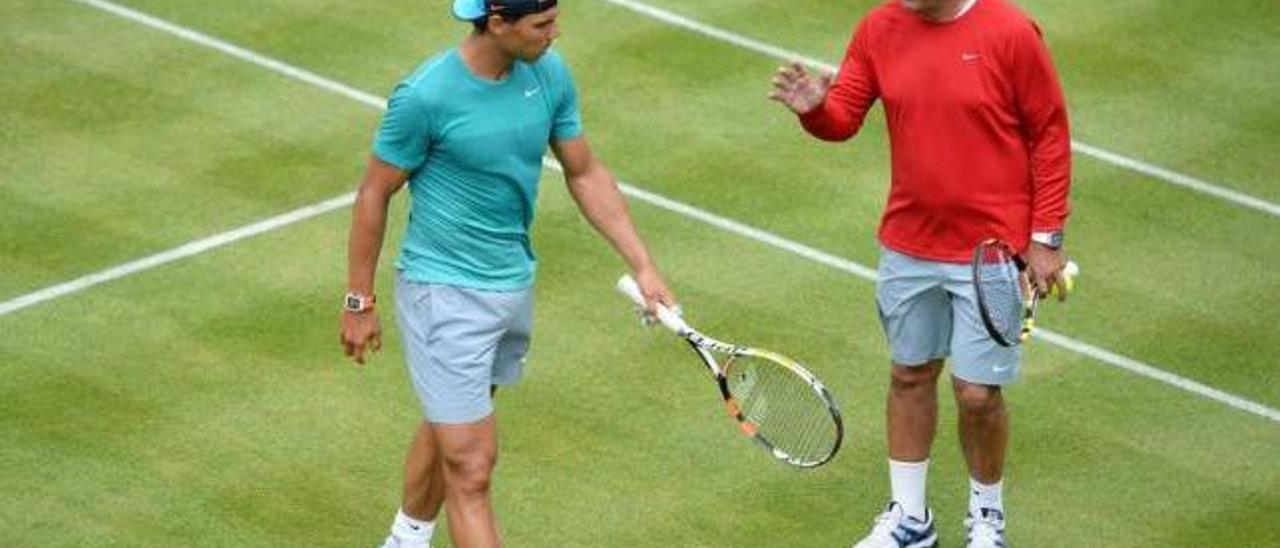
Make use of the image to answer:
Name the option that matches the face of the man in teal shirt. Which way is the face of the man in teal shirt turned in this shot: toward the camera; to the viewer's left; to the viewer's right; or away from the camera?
to the viewer's right

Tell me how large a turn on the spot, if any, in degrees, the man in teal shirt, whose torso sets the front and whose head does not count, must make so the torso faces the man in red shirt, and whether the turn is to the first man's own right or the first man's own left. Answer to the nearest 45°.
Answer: approximately 45° to the first man's own left

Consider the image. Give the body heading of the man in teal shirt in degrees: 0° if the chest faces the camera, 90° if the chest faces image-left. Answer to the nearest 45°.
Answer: approximately 315°
